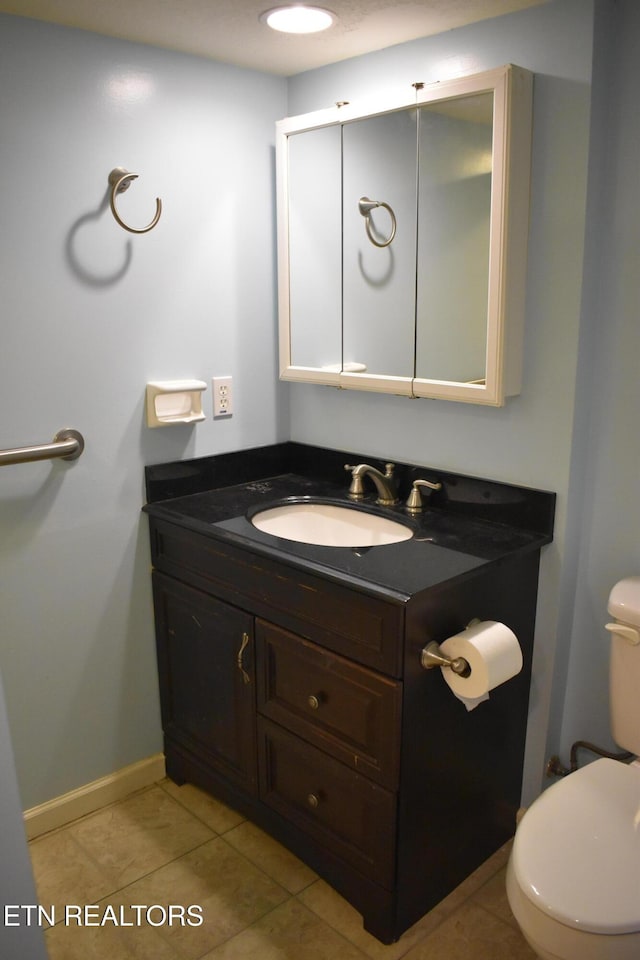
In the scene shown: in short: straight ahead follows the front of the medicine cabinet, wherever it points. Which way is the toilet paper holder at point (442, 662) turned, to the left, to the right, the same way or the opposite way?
to the left

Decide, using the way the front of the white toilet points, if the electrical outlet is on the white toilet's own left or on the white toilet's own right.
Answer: on the white toilet's own right

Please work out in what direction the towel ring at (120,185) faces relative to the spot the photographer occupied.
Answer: facing the viewer and to the right of the viewer

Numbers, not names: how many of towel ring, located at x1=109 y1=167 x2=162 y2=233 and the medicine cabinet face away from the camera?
0

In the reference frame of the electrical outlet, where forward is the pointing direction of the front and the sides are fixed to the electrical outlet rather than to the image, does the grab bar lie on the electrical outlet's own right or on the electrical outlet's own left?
on the electrical outlet's own right

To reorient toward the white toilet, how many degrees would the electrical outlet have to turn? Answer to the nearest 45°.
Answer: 0° — it already faces it

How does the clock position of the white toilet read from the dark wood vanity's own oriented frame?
The white toilet is roughly at 9 o'clock from the dark wood vanity.

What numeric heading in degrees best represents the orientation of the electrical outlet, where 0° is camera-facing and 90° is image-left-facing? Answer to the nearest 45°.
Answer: approximately 315°

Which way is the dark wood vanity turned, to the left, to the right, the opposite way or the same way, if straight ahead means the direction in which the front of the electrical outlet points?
to the right

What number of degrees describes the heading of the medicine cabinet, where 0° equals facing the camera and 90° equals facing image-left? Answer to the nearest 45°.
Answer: approximately 45°

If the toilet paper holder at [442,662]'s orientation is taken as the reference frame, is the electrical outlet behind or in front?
behind

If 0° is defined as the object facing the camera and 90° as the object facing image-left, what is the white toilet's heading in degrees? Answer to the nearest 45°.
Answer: approximately 45°
